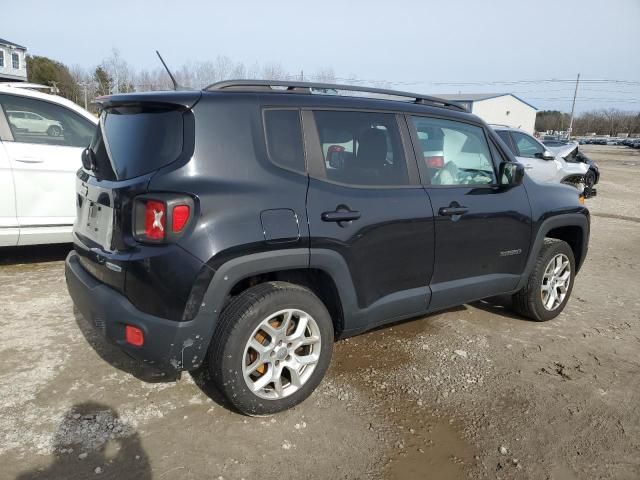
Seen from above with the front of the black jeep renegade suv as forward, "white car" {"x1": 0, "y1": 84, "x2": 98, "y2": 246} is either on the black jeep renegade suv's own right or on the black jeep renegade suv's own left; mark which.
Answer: on the black jeep renegade suv's own left

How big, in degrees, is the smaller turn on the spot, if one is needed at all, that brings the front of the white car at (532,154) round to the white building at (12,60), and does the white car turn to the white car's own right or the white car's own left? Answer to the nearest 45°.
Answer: approximately 135° to the white car's own left

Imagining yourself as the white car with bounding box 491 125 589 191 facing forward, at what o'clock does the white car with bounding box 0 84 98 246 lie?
the white car with bounding box 0 84 98 246 is roughly at 4 o'clock from the white car with bounding box 491 125 589 191.

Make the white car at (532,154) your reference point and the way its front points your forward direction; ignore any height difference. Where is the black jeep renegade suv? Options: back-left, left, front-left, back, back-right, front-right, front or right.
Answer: right

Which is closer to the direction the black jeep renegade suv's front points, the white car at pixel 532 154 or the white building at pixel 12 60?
the white car

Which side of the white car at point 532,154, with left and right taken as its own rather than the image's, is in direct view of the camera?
right
